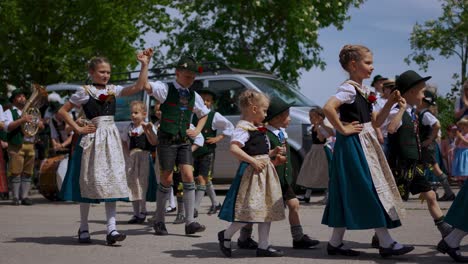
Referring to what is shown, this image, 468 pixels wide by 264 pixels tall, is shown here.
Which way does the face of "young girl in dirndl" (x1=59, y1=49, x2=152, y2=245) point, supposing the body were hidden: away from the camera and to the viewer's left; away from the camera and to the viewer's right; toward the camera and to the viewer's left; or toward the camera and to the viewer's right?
toward the camera and to the viewer's right

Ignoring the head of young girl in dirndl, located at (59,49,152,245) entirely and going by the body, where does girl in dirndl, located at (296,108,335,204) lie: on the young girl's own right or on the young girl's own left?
on the young girl's own left

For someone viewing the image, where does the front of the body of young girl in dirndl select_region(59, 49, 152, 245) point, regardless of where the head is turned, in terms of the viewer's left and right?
facing the viewer and to the right of the viewer

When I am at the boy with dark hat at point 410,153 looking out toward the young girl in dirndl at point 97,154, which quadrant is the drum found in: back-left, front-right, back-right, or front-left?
front-right
